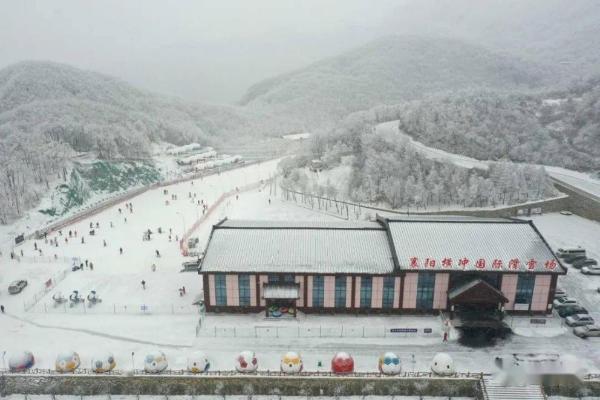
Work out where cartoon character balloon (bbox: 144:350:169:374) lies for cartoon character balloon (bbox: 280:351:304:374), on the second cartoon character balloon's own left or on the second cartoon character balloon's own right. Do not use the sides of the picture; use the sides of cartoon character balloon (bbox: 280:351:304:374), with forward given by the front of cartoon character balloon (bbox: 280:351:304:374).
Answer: on the second cartoon character balloon's own right

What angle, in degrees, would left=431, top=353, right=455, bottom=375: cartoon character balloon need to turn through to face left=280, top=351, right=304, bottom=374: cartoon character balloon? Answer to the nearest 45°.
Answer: approximately 90° to its right

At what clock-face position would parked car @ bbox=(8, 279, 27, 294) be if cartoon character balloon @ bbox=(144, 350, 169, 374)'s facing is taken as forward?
The parked car is roughly at 5 o'clock from the cartoon character balloon.

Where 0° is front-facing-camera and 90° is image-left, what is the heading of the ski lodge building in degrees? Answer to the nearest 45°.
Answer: approximately 0°

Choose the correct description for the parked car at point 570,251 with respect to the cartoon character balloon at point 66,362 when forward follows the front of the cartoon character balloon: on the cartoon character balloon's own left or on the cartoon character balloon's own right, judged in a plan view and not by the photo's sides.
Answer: on the cartoon character balloon's own left

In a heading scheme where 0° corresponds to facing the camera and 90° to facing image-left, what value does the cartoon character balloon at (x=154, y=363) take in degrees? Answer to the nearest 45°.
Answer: approximately 0°

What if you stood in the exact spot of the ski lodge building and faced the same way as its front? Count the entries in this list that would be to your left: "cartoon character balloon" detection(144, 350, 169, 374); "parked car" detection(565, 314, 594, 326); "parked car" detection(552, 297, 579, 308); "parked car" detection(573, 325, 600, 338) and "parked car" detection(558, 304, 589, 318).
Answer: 4

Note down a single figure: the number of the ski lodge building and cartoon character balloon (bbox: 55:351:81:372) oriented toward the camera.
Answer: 2

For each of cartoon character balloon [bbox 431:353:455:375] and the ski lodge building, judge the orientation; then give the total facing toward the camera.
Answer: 2

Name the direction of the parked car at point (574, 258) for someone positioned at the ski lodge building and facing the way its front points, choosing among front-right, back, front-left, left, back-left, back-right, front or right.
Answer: back-left

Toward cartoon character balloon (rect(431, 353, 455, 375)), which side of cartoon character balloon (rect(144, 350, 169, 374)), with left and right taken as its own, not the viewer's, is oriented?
left
